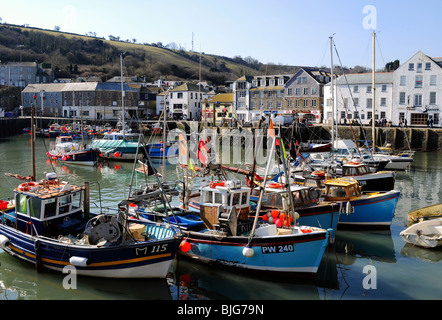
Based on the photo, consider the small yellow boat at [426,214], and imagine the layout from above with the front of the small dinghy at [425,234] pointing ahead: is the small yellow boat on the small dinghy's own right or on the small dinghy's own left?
on the small dinghy's own right

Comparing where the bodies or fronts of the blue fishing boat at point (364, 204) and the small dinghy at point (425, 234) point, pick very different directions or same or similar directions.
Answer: very different directions

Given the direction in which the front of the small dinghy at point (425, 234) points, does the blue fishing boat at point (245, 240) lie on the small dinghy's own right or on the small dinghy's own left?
on the small dinghy's own left

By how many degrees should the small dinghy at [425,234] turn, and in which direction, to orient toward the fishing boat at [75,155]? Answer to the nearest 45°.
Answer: approximately 45° to its right

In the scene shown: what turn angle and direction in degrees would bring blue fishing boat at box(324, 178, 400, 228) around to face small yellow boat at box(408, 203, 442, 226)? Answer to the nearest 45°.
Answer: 0° — it already faces it

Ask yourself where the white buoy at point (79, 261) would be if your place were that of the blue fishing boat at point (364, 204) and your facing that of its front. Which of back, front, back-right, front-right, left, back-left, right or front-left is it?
back-right

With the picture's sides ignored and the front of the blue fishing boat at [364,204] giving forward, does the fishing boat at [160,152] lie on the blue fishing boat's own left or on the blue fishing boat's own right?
on the blue fishing boat's own left

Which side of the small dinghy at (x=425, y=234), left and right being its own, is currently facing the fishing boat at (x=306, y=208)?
front

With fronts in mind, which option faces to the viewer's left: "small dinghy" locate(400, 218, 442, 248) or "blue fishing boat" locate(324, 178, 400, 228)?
the small dinghy

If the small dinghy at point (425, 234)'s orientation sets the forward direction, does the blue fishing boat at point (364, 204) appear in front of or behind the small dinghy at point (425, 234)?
in front

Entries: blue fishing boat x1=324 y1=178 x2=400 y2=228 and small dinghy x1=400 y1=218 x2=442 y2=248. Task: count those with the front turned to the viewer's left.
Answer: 1

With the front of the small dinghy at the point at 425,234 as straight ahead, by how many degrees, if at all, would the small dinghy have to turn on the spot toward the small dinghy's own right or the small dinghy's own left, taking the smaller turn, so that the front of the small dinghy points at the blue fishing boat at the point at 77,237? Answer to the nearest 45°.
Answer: approximately 45° to the small dinghy's own left

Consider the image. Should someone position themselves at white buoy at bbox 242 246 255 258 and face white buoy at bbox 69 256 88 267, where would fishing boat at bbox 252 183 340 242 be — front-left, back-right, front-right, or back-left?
back-right

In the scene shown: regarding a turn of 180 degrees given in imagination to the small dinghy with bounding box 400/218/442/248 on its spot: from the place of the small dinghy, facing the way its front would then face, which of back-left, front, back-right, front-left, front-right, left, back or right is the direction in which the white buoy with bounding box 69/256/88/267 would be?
back-right

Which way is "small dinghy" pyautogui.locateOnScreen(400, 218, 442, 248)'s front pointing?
to the viewer's left

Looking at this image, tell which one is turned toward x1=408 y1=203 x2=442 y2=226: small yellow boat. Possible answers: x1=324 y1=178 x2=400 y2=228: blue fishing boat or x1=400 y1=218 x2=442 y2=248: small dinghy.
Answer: the blue fishing boat

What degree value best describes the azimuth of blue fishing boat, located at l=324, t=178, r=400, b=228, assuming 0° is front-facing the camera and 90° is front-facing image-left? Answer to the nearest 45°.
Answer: approximately 270°

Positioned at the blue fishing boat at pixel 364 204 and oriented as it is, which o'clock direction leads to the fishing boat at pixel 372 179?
The fishing boat is roughly at 9 o'clock from the blue fishing boat.

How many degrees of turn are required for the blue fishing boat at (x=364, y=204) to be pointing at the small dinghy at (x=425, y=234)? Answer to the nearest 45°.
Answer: approximately 45° to its right

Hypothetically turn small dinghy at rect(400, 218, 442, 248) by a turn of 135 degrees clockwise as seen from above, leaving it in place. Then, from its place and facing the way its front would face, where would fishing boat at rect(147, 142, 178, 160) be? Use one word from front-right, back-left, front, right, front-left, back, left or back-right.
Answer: left
